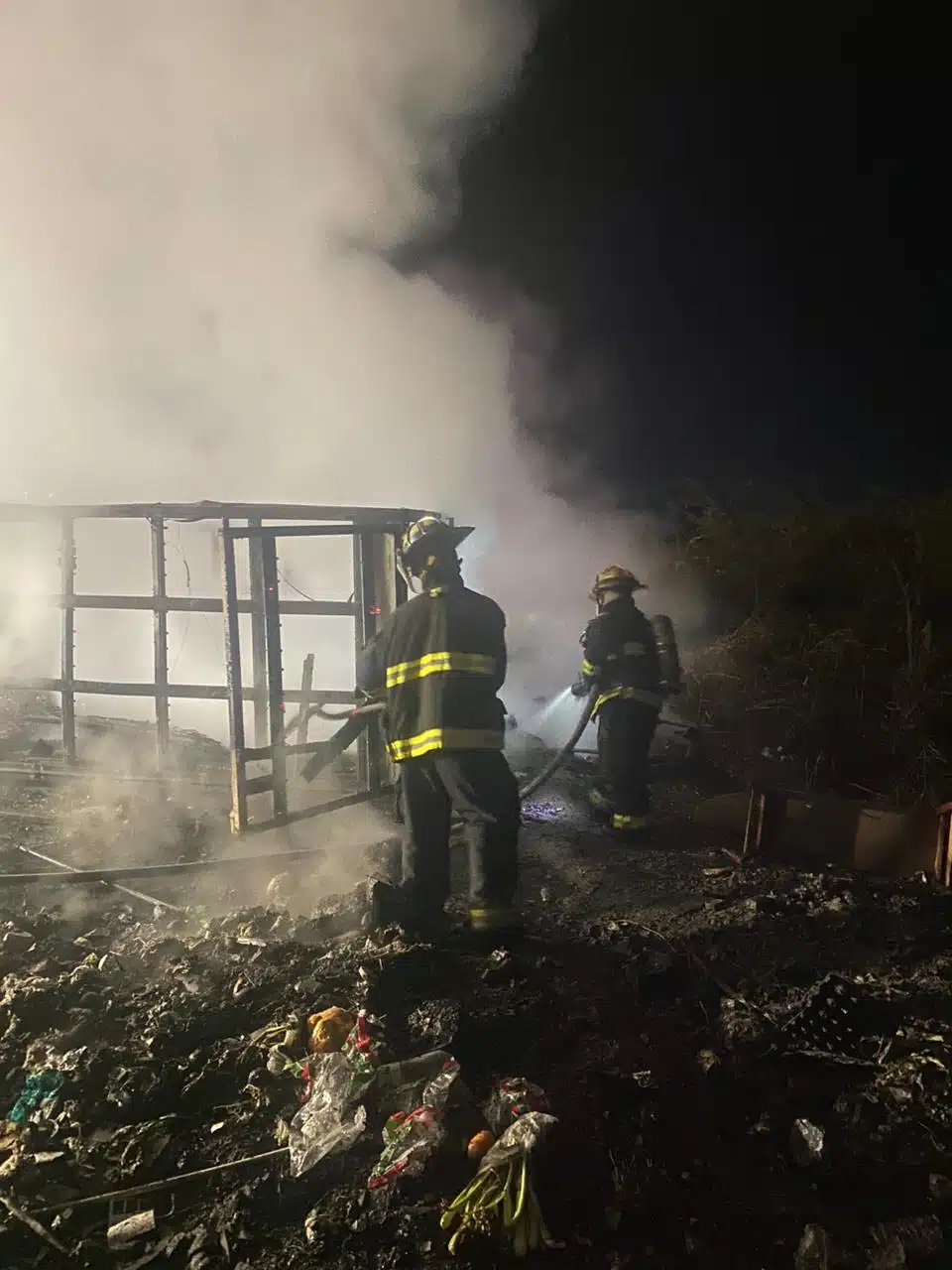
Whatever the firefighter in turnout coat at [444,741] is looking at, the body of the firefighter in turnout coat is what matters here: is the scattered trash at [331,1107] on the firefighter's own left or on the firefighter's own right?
on the firefighter's own left

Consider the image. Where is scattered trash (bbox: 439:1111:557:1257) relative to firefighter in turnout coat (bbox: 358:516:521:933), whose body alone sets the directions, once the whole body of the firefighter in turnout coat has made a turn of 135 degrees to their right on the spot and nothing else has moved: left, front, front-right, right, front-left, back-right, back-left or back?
right

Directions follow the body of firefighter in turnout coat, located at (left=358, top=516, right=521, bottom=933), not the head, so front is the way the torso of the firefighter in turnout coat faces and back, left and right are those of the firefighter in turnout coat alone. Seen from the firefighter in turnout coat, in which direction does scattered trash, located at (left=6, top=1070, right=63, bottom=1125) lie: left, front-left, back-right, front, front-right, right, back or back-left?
left

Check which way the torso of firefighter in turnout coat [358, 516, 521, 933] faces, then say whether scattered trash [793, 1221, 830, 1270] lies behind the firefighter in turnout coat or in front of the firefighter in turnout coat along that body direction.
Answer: behind

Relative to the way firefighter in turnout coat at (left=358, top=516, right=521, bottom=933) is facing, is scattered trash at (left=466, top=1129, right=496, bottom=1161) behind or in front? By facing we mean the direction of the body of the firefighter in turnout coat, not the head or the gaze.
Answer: behind

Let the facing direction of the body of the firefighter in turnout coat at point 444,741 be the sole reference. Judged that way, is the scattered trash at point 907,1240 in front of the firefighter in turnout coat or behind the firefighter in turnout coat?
behind

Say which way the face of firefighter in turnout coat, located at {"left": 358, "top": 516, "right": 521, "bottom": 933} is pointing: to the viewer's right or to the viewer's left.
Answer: to the viewer's left

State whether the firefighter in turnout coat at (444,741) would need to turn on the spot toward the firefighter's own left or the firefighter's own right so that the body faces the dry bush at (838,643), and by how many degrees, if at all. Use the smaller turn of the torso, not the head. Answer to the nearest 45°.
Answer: approximately 90° to the firefighter's own right

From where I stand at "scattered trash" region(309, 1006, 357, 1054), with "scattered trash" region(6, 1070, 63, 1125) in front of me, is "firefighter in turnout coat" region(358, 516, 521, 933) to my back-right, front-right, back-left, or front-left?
back-right

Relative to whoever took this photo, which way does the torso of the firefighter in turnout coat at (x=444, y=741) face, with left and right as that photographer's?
facing away from the viewer and to the left of the viewer

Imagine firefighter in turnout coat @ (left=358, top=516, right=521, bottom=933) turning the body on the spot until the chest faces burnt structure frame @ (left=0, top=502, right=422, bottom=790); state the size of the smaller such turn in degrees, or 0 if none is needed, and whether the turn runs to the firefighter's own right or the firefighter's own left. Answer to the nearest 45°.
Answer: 0° — they already face it

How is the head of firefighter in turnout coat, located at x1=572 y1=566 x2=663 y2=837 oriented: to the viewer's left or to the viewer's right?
to the viewer's left
